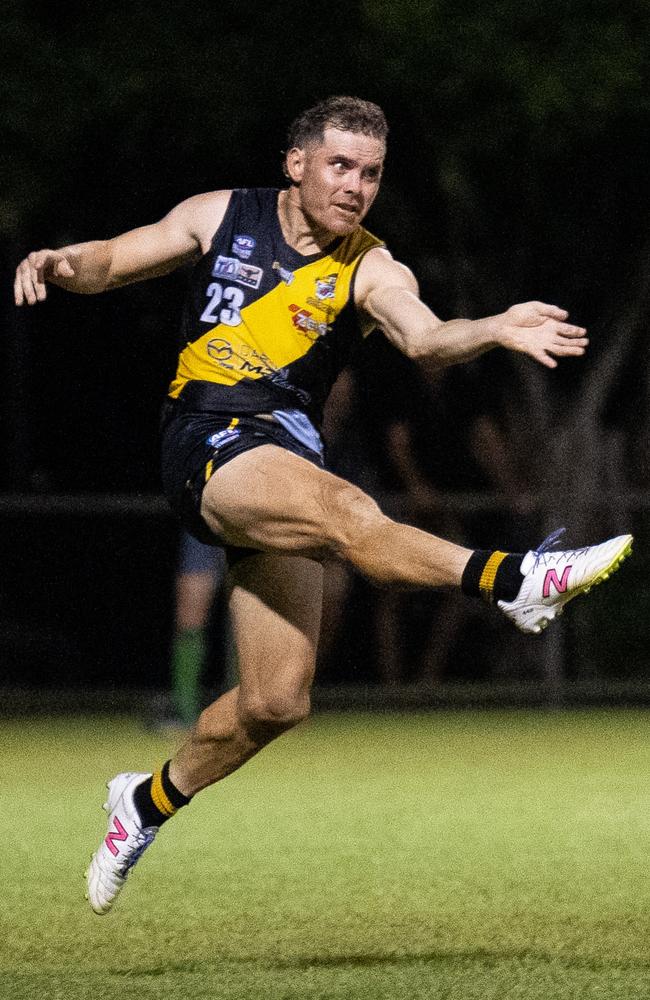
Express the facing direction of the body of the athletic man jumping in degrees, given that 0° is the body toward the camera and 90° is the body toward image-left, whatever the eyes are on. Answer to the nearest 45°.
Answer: approximately 315°

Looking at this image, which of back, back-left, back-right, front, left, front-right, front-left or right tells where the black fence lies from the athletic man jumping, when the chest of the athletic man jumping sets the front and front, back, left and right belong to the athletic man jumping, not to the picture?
back-left

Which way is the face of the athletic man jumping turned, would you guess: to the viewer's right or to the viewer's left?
to the viewer's right
